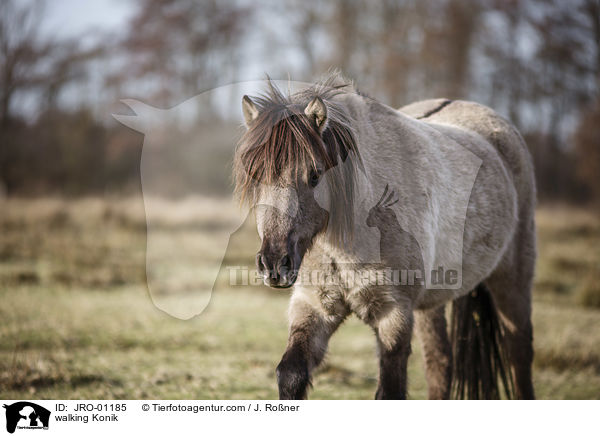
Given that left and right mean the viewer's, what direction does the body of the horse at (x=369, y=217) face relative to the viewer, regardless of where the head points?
facing the viewer and to the left of the viewer
